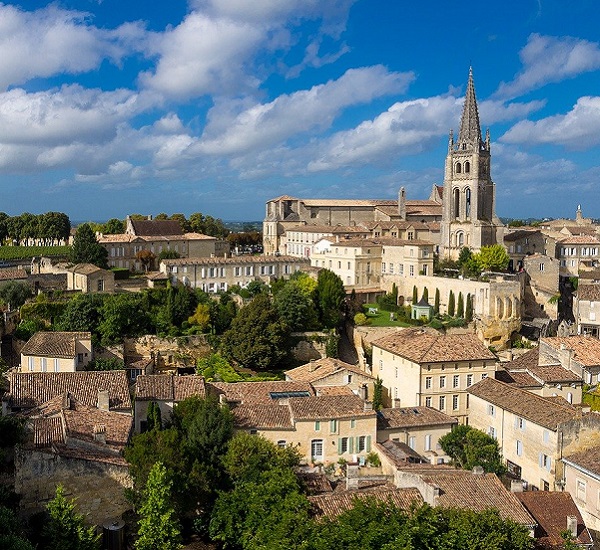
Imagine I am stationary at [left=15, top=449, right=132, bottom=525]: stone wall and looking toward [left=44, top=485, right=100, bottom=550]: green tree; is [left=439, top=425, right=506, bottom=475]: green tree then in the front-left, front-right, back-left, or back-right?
back-left

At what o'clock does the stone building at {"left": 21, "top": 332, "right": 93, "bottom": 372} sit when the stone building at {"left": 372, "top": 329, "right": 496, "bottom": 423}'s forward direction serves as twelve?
the stone building at {"left": 21, "top": 332, "right": 93, "bottom": 372} is roughly at 4 o'clock from the stone building at {"left": 372, "top": 329, "right": 496, "bottom": 423}.

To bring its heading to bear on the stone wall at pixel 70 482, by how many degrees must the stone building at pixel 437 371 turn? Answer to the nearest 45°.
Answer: approximately 90° to its right

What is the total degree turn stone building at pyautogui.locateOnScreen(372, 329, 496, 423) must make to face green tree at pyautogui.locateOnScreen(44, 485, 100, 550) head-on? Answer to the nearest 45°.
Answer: approximately 90° to its right

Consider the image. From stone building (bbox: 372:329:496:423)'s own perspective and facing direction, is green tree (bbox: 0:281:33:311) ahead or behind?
behind

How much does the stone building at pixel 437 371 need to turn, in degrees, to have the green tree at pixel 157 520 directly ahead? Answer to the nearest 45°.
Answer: approximately 45° to its right

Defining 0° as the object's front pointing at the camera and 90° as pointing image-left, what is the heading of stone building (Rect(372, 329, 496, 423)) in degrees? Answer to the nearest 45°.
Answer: approximately 315°

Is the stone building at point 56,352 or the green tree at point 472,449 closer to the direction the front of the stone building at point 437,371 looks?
the green tree

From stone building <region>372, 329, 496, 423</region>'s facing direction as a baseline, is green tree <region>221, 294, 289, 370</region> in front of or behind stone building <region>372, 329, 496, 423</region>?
behind
